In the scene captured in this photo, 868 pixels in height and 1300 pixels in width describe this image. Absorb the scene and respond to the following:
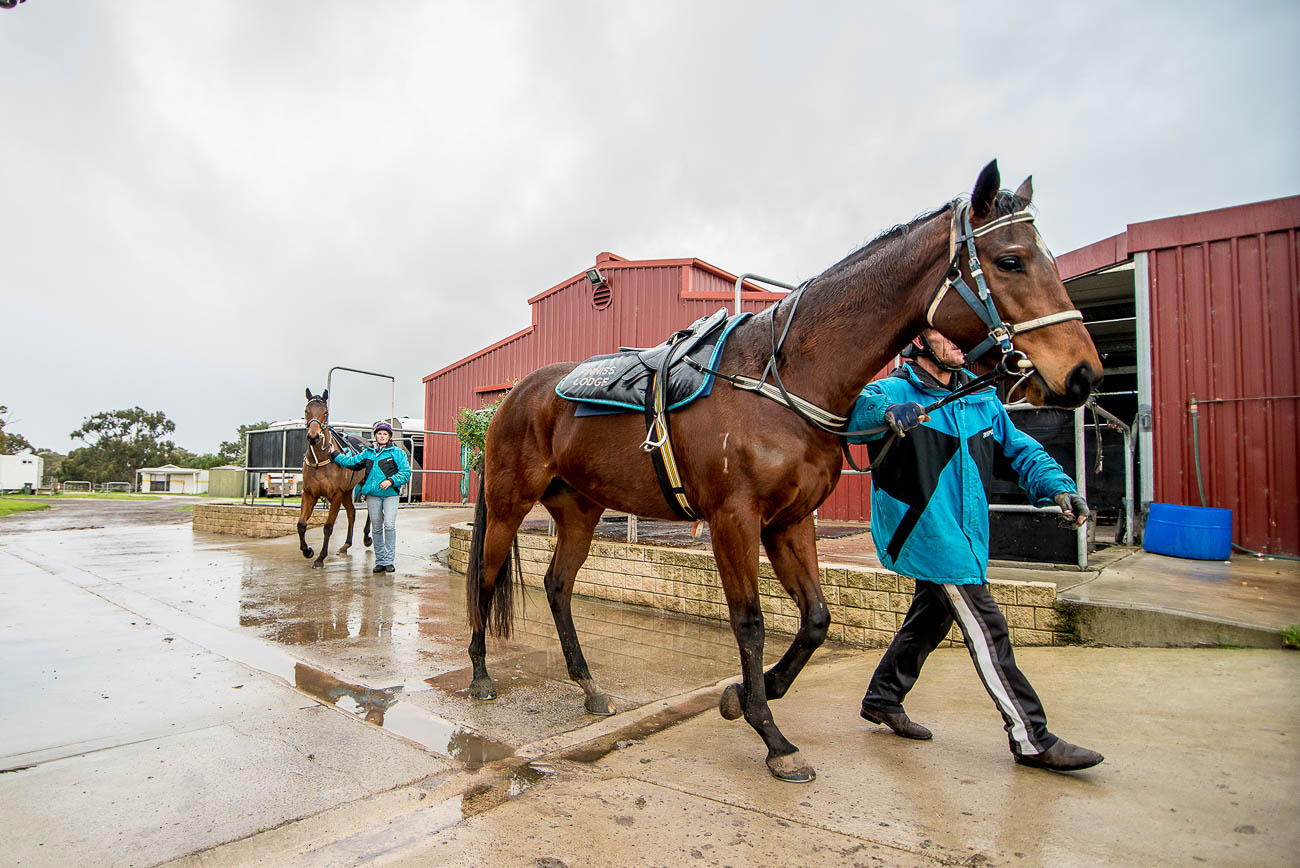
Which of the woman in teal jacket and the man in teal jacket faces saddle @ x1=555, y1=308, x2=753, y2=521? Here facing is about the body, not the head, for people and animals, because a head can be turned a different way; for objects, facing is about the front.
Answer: the woman in teal jacket

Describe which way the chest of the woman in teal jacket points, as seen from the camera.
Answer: toward the camera

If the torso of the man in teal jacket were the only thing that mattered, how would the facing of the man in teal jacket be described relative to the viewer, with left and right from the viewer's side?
facing the viewer and to the right of the viewer

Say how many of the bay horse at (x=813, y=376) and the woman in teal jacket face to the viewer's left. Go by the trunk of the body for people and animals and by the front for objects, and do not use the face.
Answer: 0

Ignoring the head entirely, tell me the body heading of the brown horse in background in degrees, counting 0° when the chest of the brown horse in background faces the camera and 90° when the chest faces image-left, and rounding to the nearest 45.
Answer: approximately 45°

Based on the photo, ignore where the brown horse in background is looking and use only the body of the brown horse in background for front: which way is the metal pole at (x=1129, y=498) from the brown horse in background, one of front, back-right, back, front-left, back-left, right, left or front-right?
left

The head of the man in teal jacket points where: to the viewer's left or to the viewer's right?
to the viewer's right

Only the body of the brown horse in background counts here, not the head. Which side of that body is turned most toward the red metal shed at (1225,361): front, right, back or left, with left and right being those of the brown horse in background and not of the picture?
left

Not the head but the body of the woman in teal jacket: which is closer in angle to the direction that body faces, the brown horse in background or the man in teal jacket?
the man in teal jacket

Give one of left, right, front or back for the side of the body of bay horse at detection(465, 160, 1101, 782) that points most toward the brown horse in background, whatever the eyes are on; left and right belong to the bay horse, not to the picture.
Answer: back

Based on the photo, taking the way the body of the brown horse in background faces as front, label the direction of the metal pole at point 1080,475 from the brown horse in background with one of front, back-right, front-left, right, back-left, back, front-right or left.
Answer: left

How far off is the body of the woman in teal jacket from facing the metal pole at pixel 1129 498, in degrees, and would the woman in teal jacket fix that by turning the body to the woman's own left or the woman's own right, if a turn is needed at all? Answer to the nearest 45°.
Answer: approximately 45° to the woman's own left

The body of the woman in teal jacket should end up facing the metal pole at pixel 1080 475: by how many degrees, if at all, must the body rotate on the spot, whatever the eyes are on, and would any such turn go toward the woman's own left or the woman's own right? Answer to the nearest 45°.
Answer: approximately 45° to the woman's own left
